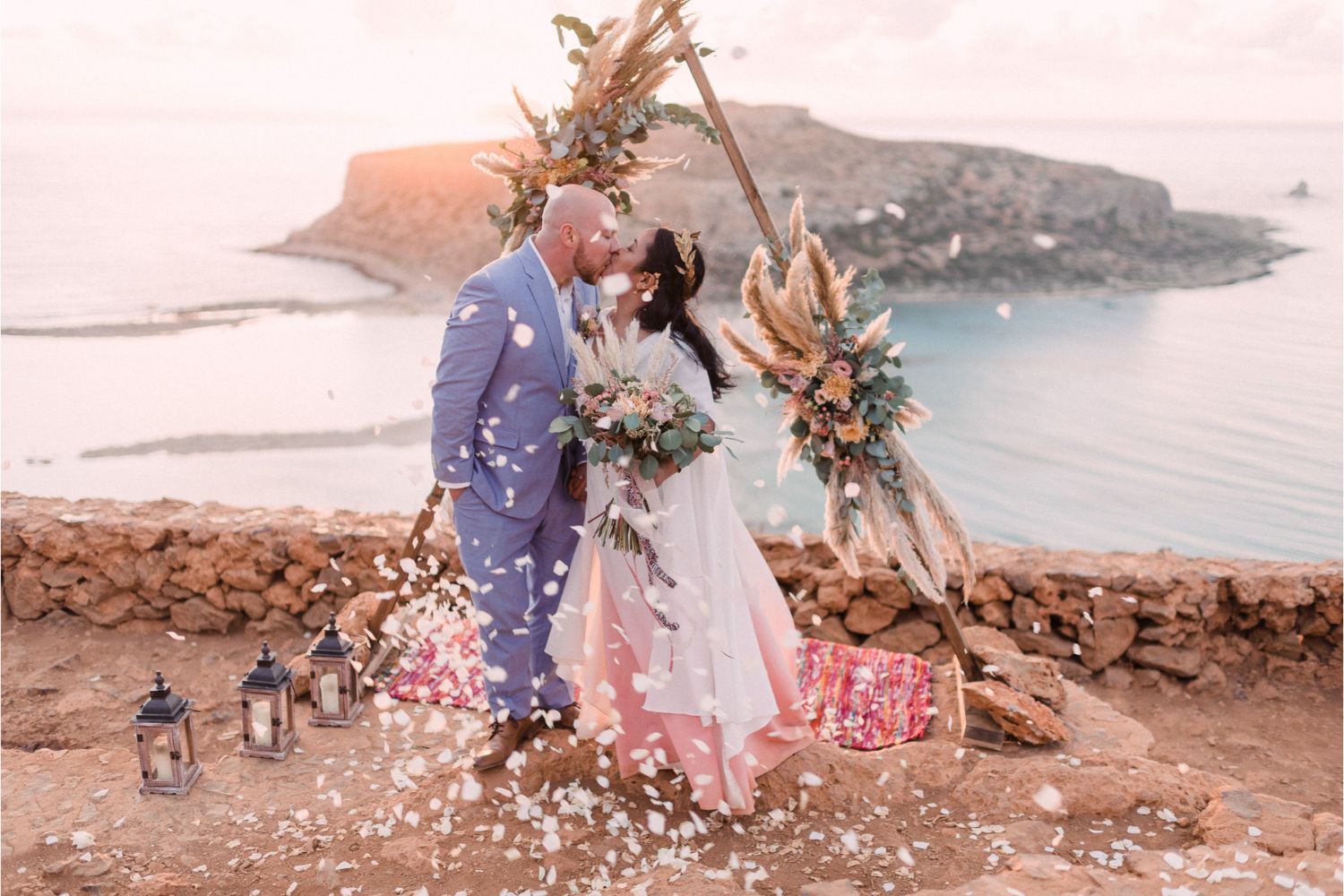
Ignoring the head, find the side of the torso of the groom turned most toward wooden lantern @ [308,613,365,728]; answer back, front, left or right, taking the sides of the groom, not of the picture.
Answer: back

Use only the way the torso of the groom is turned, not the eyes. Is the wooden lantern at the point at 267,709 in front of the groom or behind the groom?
behind

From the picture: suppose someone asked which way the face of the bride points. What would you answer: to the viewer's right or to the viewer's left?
to the viewer's left

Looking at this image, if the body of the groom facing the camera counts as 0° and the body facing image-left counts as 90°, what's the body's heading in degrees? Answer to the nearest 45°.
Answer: approximately 315°

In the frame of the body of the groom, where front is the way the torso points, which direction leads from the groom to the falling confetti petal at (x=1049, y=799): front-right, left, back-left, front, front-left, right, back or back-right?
front-left

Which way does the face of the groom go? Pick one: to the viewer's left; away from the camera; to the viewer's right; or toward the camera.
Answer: to the viewer's right
